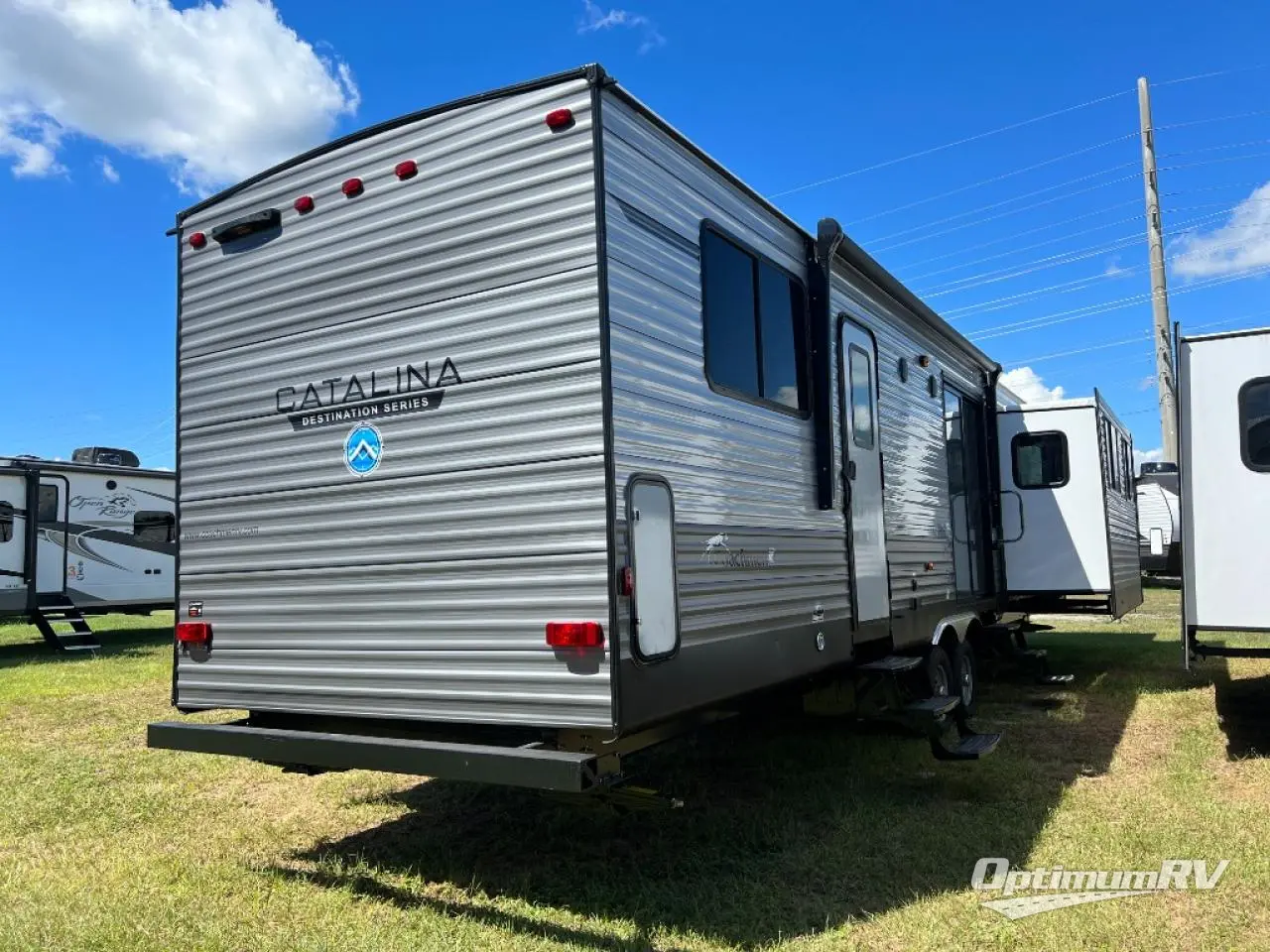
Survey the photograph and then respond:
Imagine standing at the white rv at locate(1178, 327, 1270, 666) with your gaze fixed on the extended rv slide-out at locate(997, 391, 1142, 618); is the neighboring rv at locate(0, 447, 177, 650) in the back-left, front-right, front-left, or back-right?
front-left

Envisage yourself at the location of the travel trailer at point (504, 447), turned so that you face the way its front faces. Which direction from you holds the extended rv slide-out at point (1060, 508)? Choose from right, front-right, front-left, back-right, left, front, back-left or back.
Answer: front

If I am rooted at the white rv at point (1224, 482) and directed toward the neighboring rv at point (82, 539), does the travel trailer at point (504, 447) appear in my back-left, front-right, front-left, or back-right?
front-left

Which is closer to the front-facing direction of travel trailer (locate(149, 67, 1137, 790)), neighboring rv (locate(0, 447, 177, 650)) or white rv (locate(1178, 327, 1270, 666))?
the white rv

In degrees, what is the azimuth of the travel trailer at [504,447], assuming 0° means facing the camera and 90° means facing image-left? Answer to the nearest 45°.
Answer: approximately 225°

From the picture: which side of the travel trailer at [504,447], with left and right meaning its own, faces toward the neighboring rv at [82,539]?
left

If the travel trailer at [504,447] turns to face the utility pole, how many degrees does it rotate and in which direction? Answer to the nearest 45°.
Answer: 0° — it already faces it

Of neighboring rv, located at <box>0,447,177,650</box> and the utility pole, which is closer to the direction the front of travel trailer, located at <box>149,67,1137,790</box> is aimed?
the utility pole
